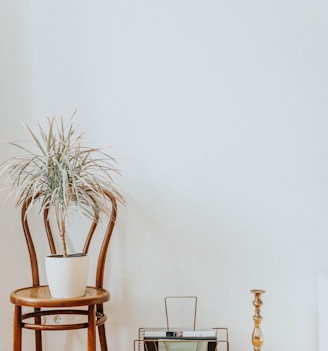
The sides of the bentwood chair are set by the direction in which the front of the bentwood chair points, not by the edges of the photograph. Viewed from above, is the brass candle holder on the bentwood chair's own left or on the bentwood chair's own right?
on the bentwood chair's own left

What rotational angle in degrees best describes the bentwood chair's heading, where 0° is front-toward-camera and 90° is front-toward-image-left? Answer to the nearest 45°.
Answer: approximately 0°
